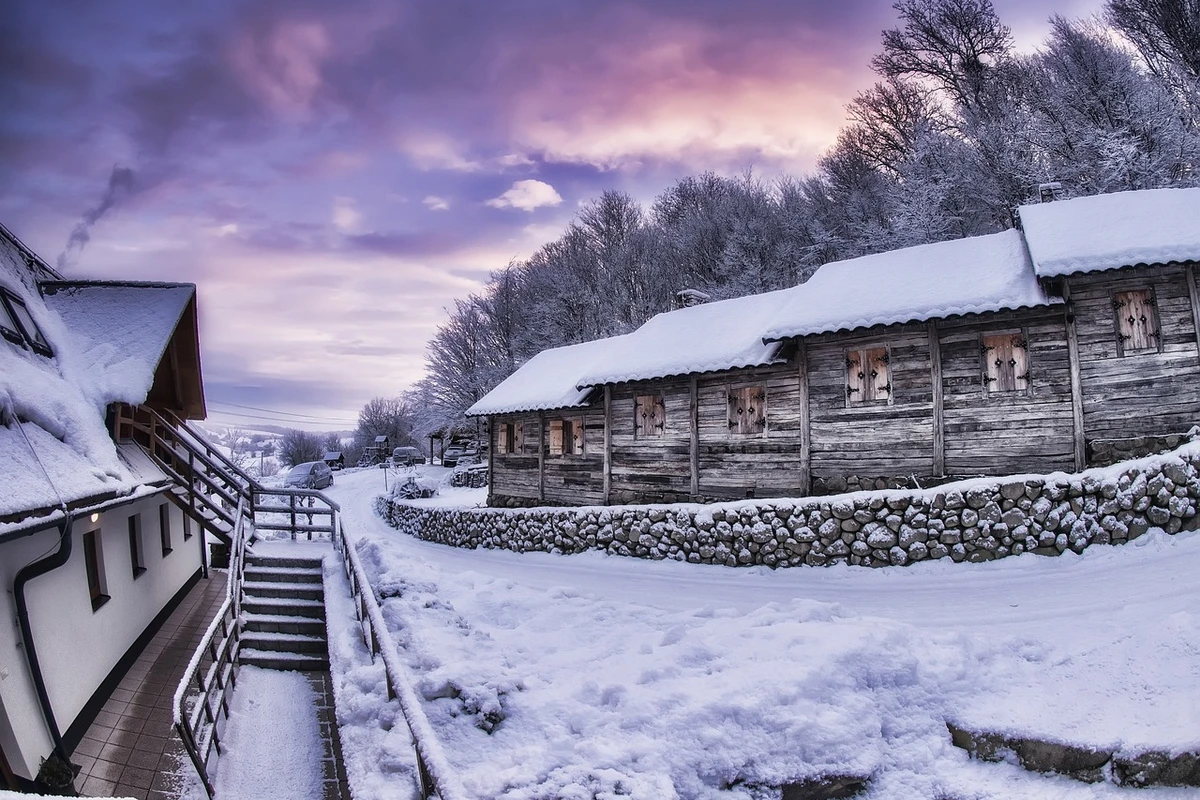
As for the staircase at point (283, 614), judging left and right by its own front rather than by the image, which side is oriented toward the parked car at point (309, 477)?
back

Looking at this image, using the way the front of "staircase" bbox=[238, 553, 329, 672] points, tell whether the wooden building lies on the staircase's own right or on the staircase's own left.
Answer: on the staircase's own left

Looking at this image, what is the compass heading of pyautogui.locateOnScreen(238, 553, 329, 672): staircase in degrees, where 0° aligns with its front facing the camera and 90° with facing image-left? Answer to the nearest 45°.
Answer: approximately 0°
